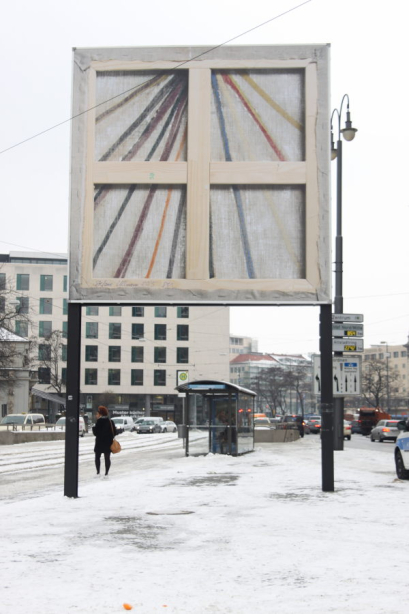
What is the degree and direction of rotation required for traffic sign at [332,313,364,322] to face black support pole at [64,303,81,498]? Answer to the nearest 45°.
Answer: approximately 45° to its right

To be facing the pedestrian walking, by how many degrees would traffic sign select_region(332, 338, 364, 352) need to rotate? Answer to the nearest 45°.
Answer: approximately 45° to its right

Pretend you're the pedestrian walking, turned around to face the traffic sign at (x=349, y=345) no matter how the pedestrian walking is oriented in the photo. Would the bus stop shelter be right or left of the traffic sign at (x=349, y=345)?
left
